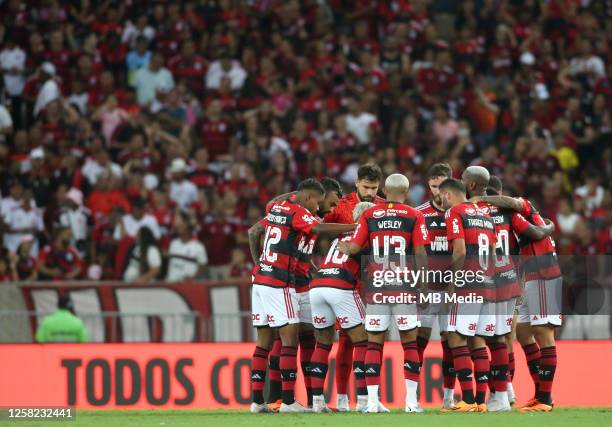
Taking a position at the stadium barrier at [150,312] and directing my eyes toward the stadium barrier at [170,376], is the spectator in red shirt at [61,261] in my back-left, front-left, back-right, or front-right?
back-right

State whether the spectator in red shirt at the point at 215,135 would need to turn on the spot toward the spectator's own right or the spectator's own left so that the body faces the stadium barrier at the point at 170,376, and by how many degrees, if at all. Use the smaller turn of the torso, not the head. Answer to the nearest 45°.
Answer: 0° — they already face it

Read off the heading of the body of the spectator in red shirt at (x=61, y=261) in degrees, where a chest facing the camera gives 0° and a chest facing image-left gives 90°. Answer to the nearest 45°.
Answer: approximately 0°

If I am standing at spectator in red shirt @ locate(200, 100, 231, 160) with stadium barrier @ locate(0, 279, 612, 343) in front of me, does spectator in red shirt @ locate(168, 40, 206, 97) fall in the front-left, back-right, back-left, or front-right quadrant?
back-right

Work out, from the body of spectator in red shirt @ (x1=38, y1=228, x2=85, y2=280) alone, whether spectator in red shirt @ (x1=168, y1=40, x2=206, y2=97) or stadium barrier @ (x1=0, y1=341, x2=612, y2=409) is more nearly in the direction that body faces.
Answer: the stadium barrier

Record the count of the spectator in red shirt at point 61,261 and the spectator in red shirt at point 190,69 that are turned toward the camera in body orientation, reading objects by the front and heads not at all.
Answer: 2

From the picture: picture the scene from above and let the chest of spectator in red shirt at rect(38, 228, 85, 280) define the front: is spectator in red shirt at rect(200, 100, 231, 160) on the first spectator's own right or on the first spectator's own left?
on the first spectator's own left

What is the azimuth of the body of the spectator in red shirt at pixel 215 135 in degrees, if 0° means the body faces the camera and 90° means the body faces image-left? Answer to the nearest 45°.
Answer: approximately 0°

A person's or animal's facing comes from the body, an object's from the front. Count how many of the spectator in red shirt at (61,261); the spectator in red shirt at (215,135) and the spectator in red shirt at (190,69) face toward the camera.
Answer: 3

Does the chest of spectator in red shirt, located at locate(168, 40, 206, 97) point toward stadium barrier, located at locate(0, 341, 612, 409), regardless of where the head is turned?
yes
